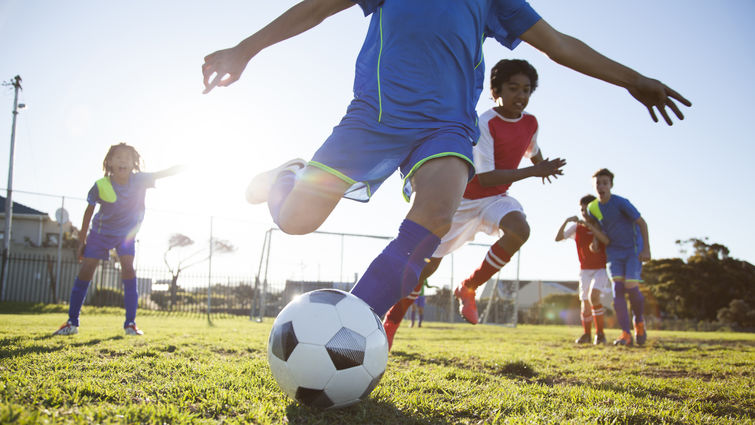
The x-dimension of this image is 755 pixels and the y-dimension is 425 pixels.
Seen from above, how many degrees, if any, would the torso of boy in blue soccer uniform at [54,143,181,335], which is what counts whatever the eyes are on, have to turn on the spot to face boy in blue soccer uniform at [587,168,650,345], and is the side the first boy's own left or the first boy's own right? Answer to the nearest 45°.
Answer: approximately 90° to the first boy's own left

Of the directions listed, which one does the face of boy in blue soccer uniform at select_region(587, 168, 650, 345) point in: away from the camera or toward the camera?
toward the camera

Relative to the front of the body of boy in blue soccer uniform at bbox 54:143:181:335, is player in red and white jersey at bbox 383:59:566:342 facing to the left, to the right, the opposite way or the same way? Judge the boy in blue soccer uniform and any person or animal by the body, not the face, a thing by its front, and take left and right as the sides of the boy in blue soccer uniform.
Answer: the same way

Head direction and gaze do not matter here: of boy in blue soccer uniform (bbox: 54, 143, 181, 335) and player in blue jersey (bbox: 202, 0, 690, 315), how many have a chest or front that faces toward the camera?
2

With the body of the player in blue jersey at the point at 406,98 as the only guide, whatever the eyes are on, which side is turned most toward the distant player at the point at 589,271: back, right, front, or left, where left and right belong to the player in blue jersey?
back

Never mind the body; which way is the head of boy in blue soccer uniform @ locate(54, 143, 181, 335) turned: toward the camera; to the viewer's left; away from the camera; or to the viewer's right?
toward the camera

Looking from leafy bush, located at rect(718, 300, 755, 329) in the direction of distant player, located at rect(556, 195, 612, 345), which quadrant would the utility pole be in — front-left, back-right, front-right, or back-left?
front-right

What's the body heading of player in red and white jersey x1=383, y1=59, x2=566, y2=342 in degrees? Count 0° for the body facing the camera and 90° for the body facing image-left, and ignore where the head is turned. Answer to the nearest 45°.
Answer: approximately 315°

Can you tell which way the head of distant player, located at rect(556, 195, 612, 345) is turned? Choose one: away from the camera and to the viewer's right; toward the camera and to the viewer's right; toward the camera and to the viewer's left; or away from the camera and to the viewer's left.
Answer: toward the camera and to the viewer's left

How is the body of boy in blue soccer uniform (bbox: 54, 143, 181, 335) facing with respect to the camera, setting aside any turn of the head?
toward the camera

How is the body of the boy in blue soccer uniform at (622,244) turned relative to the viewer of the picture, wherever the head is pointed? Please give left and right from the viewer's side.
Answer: facing the viewer and to the left of the viewer
